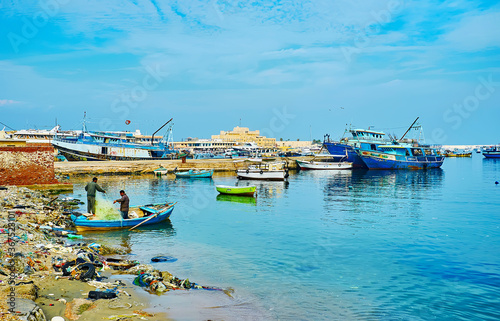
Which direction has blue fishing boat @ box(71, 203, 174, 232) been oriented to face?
to the viewer's right

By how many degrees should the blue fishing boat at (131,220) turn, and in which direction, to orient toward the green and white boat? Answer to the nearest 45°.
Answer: approximately 45° to its left

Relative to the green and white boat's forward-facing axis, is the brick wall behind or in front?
in front

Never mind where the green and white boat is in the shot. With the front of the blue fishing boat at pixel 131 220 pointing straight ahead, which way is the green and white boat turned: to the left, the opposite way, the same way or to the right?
the opposite way

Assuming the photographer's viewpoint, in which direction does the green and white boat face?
facing to the left of the viewer

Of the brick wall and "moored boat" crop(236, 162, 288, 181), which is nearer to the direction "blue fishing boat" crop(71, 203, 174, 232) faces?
the moored boat

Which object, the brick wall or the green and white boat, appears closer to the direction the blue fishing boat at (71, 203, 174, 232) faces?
the green and white boat
